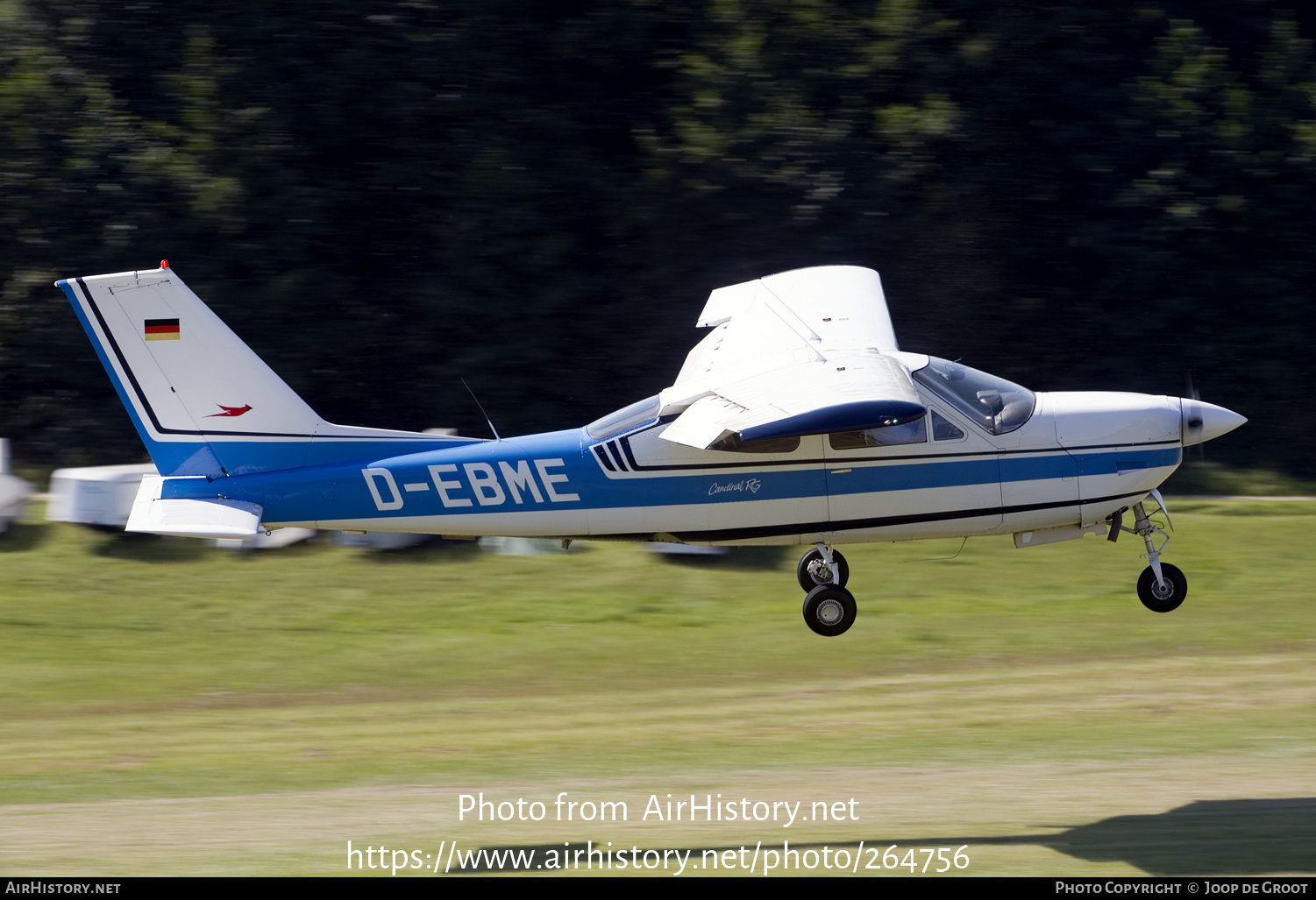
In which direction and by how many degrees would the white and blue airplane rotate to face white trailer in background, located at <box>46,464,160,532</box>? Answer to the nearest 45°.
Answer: approximately 135° to its left

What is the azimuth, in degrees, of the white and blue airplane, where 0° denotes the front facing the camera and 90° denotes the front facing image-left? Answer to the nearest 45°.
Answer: approximately 270°
